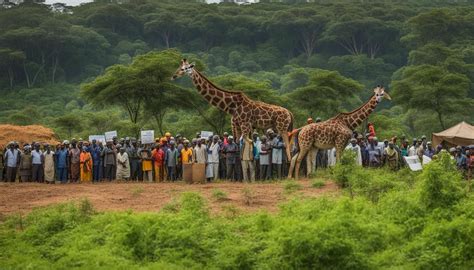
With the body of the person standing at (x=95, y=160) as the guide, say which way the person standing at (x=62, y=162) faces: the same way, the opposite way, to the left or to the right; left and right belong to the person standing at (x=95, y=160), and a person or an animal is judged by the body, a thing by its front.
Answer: the same way

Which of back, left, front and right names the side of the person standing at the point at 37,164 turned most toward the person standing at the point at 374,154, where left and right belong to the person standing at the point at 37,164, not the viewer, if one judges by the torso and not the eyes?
left

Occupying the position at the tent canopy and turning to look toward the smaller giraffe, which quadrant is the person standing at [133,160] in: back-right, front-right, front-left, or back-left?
front-right

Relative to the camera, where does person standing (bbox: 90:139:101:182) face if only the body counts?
toward the camera

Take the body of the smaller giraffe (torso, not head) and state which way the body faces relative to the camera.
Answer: to the viewer's right

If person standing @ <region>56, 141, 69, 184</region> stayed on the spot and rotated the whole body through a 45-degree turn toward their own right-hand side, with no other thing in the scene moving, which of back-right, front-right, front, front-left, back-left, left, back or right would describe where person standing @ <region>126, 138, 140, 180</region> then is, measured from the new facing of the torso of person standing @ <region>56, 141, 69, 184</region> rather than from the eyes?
back-left

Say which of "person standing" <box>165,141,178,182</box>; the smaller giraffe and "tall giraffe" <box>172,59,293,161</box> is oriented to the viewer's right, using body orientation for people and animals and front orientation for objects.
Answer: the smaller giraffe

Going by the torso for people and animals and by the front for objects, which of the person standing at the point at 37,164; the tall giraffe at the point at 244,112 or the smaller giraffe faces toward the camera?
the person standing

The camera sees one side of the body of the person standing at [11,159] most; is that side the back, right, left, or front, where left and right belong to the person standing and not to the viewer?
front

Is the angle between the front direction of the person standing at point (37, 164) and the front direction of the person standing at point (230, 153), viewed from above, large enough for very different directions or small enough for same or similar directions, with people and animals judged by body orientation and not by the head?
same or similar directions

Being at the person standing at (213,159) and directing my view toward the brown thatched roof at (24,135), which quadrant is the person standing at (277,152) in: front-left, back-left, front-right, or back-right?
back-right

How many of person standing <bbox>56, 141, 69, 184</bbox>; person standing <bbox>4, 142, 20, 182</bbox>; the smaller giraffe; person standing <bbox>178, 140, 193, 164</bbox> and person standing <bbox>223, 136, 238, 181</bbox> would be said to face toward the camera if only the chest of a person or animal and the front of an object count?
4

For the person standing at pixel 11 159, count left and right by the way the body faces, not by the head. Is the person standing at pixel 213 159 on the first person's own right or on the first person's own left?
on the first person's own left

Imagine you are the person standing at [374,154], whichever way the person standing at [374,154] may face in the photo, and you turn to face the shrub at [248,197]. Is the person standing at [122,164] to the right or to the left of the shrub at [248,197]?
right

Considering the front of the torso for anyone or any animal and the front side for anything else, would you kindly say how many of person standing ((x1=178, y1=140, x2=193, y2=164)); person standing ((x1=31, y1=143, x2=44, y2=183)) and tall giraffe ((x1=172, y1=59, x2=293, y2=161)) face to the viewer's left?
1

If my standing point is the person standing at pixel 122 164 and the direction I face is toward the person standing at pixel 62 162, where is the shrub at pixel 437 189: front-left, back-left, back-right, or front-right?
back-left

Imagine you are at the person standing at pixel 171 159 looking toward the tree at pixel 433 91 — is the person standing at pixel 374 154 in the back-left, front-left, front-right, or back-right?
front-right

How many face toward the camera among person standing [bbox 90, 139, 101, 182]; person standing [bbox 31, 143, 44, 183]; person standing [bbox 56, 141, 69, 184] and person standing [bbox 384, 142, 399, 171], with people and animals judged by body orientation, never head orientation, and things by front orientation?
4
